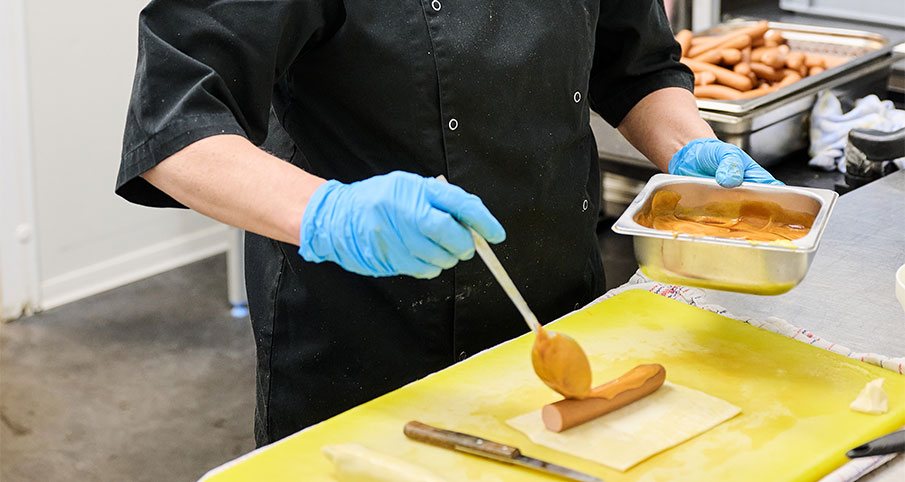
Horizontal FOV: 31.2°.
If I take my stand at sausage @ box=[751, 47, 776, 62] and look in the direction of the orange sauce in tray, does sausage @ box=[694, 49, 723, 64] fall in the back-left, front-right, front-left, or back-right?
front-right

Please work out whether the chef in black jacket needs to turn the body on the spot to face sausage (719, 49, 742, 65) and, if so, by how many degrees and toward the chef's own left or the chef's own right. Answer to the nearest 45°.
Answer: approximately 90° to the chef's own left

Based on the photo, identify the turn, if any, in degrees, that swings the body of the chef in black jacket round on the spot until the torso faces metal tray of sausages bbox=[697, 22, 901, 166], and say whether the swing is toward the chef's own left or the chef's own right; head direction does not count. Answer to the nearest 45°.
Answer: approximately 90° to the chef's own left

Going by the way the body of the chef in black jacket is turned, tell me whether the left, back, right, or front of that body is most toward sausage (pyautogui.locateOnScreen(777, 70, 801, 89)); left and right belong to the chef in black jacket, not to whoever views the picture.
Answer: left

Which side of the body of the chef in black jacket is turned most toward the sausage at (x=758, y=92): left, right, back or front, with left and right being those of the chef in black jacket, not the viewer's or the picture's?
left

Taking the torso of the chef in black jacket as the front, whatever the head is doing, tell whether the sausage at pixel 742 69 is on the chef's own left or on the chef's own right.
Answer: on the chef's own left

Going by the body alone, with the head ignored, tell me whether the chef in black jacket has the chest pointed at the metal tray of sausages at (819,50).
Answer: no

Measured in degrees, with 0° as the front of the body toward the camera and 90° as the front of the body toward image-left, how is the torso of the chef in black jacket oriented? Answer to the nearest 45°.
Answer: approximately 315°

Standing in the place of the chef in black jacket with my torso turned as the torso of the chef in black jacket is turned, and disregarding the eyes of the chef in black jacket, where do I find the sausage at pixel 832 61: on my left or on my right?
on my left

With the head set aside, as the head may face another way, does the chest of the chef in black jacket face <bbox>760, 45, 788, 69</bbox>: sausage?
no

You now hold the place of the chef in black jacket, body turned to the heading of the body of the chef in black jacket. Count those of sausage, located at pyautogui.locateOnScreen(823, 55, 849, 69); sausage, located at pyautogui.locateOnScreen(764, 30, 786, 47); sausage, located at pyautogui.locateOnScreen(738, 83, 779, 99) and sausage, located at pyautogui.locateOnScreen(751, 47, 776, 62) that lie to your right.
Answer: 0

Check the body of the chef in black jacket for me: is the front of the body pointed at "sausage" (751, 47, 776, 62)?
no
